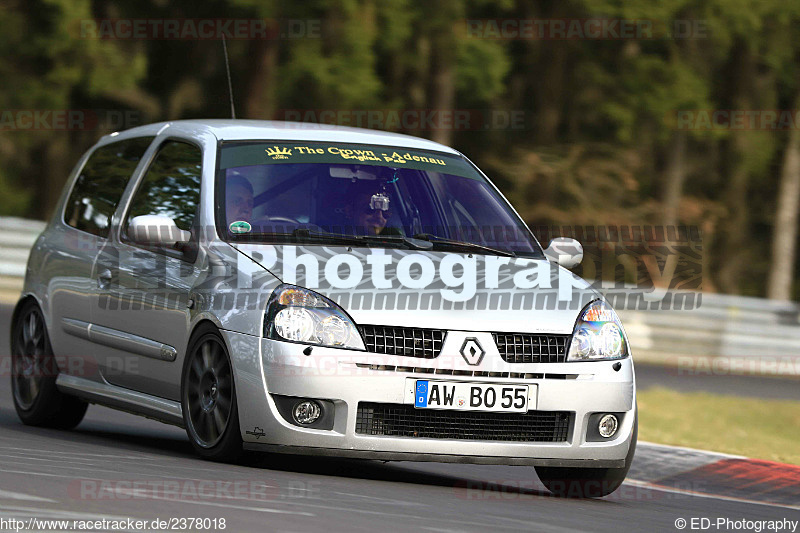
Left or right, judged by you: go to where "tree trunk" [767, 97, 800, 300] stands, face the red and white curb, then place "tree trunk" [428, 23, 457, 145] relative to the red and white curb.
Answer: right

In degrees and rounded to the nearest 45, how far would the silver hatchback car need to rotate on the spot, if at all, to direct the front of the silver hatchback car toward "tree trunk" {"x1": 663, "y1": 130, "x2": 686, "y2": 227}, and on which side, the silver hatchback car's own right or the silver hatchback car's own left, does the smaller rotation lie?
approximately 135° to the silver hatchback car's own left

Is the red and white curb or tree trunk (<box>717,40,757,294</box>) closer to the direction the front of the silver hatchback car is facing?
the red and white curb

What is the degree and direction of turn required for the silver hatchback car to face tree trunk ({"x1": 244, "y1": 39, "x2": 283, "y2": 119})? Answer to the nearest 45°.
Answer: approximately 135° to its left

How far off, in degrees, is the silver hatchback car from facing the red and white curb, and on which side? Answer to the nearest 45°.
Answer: approximately 90° to its left

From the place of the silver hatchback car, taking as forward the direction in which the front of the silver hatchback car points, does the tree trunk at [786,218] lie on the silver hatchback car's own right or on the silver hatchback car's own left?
on the silver hatchback car's own left

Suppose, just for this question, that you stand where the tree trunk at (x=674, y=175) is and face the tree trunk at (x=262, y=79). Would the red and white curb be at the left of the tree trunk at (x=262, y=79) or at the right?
left

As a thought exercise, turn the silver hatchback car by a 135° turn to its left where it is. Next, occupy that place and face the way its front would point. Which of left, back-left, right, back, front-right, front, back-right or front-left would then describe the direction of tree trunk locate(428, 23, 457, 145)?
front

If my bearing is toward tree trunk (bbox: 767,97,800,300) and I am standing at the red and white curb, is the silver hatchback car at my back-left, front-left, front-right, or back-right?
back-left

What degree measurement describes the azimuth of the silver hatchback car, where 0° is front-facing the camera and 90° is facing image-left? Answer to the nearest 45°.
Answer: approximately 315°
